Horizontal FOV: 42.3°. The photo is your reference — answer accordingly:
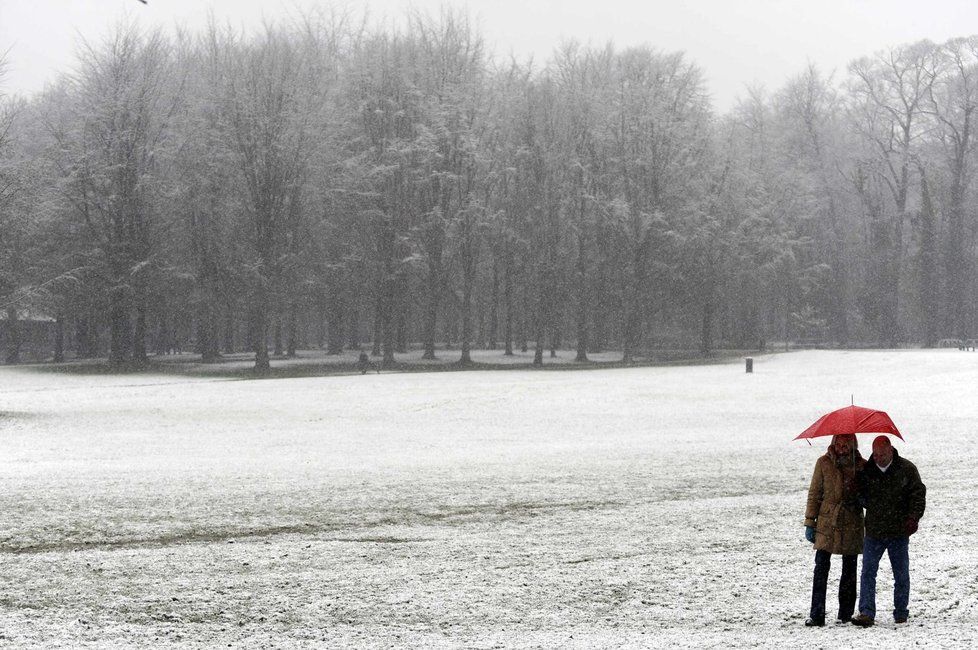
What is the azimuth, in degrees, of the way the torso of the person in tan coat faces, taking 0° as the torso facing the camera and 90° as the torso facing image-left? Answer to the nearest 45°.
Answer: approximately 0°
